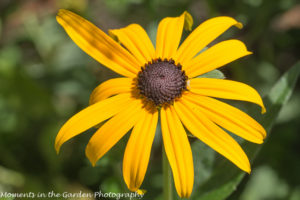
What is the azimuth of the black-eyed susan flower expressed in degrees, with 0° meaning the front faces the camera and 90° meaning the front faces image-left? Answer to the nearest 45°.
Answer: approximately 0°
